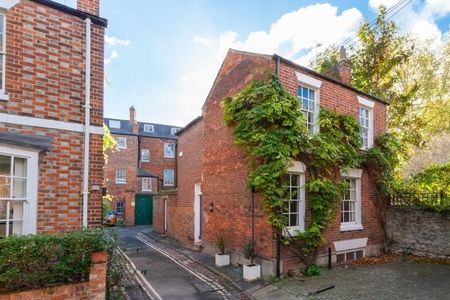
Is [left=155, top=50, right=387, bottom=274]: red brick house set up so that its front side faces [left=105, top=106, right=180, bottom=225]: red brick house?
no

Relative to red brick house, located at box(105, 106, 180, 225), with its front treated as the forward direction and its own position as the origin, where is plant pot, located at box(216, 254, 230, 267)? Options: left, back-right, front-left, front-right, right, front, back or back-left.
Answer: front

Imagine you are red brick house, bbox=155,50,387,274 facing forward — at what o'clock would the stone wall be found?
The stone wall is roughly at 10 o'clock from the red brick house.

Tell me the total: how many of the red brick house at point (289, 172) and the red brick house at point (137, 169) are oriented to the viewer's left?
0

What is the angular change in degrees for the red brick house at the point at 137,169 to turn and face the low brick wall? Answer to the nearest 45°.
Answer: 0° — it already faces it

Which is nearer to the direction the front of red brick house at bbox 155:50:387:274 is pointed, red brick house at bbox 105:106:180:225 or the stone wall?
the stone wall

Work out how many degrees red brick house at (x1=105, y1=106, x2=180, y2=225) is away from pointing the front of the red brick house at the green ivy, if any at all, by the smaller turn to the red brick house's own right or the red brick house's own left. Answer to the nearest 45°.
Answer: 0° — it already faces it

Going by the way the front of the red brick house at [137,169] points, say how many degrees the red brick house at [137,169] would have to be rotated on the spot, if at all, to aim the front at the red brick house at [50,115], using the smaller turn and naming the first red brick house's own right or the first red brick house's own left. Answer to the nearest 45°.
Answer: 0° — it already faces it

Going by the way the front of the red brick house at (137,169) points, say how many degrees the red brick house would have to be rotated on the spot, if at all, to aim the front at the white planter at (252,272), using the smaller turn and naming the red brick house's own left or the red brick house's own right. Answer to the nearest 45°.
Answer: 0° — it already faces it

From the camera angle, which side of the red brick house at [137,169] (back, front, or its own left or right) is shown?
front

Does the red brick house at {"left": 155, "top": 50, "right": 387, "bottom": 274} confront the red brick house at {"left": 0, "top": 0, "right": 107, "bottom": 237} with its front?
no
